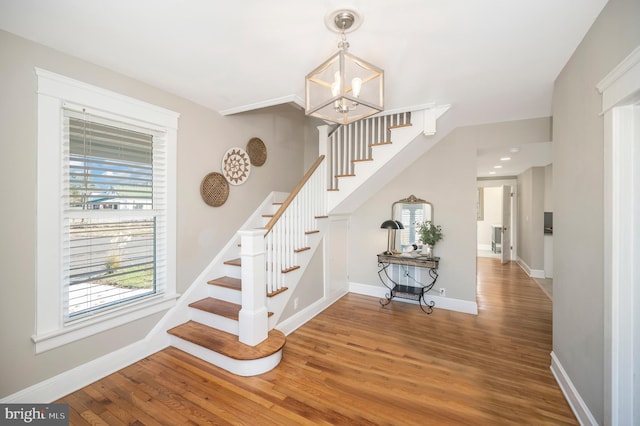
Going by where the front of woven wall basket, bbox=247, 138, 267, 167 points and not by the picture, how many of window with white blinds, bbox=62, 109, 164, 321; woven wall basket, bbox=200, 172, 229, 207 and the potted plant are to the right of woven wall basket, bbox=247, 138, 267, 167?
2

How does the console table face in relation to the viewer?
toward the camera

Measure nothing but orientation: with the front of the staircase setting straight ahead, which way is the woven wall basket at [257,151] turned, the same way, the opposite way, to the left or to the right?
to the left

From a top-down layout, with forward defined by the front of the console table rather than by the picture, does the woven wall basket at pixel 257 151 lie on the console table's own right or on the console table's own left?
on the console table's own right

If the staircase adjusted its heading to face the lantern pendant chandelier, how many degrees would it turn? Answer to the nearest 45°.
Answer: approximately 45° to its left

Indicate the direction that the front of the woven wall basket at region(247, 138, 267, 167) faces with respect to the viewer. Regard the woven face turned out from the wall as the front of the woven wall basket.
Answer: facing the viewer and to the right of the viewer

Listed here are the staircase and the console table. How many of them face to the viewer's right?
0

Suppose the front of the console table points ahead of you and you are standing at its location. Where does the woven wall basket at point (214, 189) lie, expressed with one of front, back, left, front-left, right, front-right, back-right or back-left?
front-right

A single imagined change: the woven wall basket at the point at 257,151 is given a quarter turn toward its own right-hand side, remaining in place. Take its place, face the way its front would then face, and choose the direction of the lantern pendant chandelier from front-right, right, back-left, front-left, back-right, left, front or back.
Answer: front-left

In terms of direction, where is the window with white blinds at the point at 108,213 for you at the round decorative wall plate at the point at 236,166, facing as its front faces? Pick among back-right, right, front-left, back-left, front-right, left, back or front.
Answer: right

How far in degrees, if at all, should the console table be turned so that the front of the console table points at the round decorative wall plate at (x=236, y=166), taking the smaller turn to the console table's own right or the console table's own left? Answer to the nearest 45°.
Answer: approximately 45° to the console table's own right

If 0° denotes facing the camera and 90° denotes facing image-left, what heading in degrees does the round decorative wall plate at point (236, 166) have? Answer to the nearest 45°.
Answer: approximately 315°

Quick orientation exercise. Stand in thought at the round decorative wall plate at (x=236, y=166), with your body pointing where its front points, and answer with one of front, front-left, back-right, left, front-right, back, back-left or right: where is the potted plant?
front-left

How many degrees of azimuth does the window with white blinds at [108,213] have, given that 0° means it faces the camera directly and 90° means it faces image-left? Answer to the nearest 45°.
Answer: approximately 315°

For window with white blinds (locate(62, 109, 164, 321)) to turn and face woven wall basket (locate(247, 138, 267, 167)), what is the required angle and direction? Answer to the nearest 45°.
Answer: approximately 45° to its left
